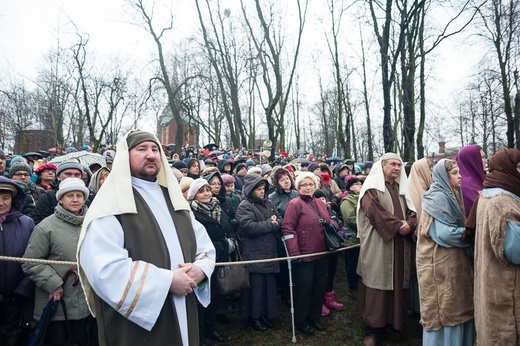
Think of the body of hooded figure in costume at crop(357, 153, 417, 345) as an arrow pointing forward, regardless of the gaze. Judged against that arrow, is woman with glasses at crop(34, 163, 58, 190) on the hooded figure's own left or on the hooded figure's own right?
on the hooded figure's own right

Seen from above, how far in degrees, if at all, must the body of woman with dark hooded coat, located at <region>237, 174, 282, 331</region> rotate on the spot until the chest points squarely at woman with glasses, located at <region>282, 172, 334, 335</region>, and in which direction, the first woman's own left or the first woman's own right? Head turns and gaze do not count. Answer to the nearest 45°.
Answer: approximately 45° to the first woman's own left
